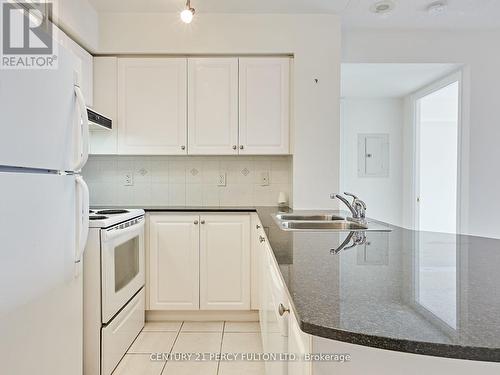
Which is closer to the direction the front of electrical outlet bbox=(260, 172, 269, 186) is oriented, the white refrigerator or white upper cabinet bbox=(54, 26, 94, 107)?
the white refrigerator

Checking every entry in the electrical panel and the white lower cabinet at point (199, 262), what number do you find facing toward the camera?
2

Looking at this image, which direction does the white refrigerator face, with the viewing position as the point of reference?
facing the viewer and to the right of the viewer

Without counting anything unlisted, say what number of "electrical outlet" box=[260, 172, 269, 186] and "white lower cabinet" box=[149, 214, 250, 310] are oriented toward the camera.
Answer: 2

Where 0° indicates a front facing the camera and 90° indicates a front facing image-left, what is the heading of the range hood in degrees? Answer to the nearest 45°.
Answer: approximately 315°

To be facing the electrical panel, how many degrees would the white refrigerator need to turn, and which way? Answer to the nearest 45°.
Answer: approximately 45° to its left

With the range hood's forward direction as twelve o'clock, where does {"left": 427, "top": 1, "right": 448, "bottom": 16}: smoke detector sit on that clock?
The smoke detector is roughly at 11 o'clock from the range hood.

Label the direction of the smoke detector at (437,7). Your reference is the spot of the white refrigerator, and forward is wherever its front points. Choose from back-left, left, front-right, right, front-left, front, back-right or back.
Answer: front-left

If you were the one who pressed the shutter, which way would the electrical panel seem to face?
facing the viewer

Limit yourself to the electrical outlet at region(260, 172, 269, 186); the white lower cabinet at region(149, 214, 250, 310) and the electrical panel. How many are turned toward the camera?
3

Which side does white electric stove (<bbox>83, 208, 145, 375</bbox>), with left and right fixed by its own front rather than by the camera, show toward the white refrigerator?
right
